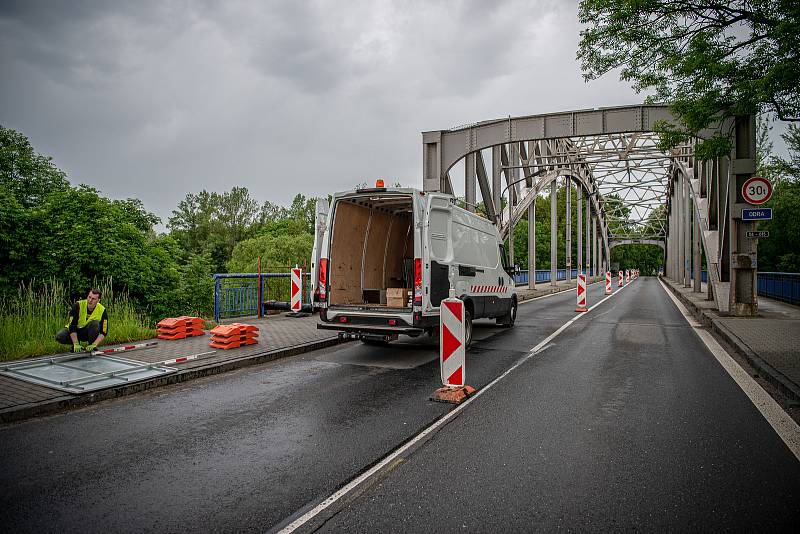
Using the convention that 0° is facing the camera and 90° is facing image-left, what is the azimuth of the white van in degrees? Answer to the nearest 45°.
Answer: approximately 225°

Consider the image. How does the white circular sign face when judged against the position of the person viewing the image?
facing the viewer

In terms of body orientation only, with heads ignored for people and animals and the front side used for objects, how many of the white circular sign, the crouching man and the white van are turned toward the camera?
2

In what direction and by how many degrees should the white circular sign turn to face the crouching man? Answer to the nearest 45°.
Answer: approximately 45° to its right

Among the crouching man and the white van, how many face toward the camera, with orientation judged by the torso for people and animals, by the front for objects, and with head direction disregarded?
1

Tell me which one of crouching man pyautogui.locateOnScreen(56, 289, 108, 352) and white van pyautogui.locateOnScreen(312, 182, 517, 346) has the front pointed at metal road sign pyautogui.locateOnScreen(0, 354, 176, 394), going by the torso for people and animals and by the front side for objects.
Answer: the crouching man

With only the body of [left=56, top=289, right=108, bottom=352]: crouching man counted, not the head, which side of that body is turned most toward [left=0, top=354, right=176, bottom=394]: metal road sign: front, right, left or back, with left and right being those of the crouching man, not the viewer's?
front

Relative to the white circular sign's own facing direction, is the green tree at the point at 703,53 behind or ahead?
ahead

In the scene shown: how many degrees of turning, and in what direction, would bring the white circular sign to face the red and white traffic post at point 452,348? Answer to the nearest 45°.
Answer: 0° — it already faces it

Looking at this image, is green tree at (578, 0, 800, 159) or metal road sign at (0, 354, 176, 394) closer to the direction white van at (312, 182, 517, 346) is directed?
the green tree

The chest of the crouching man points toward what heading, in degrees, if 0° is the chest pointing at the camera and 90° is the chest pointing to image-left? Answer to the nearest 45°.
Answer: approximately 0°

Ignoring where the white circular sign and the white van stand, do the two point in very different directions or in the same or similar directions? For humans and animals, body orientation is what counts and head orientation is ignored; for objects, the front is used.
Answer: very different directions

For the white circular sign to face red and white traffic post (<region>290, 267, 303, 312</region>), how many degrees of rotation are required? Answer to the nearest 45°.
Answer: approximately 45° to its right

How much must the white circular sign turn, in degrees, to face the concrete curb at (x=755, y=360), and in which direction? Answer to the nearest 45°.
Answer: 0° — it already faces it
